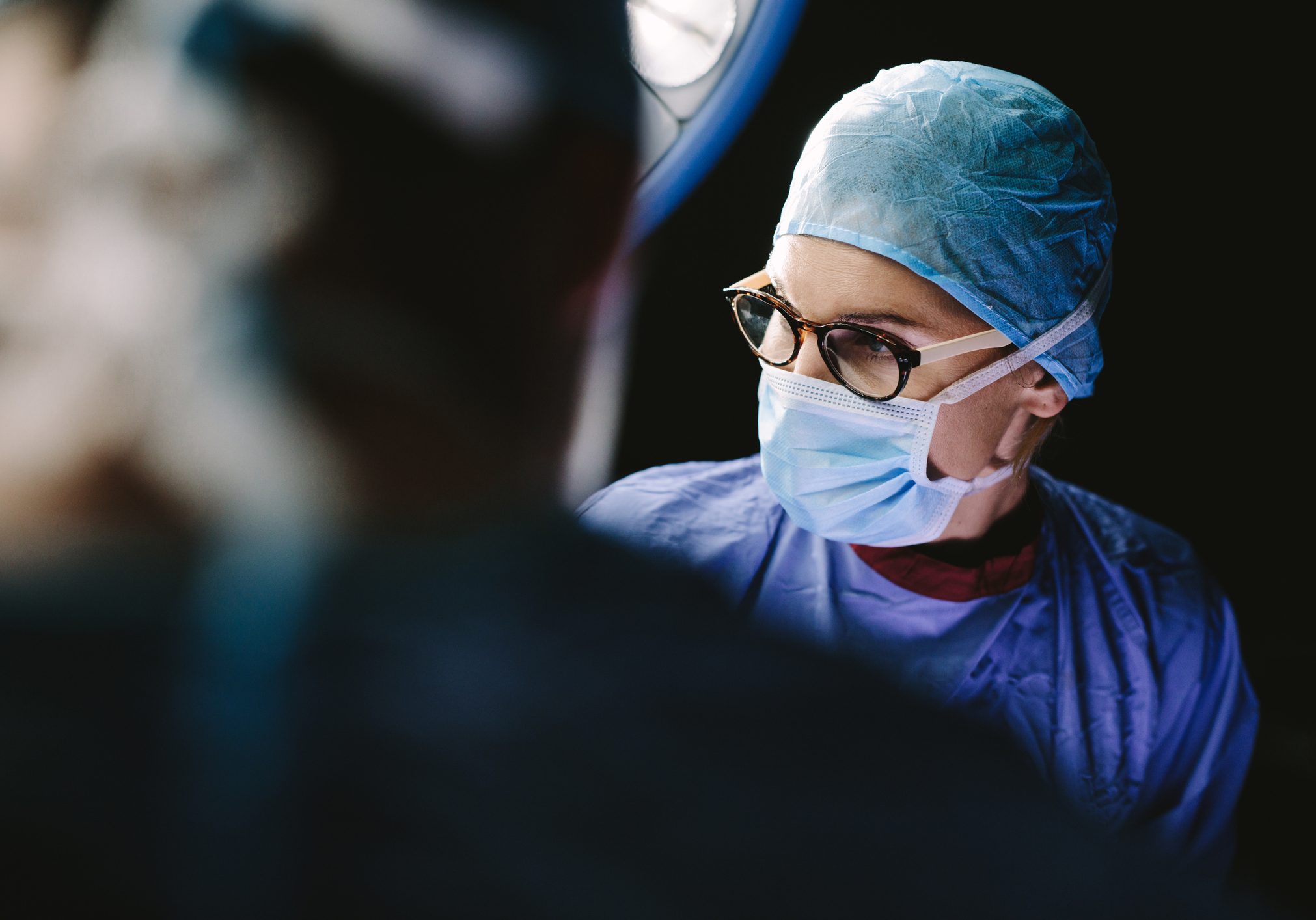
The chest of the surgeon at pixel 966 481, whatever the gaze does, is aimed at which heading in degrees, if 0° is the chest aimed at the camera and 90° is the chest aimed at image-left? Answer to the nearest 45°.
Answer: approximately 45°
